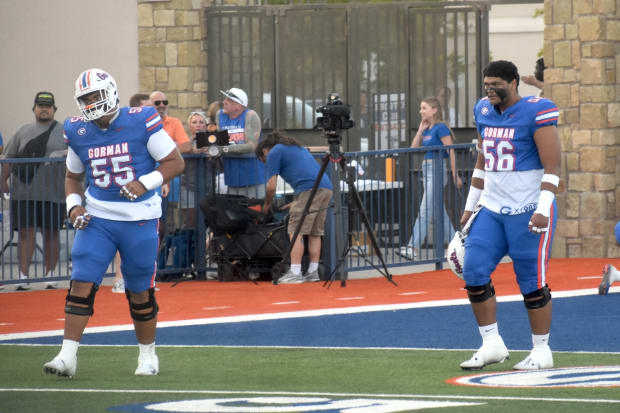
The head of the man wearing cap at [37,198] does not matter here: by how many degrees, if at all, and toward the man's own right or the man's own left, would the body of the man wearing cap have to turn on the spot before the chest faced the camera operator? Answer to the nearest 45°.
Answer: approximately 90° to the man's own left

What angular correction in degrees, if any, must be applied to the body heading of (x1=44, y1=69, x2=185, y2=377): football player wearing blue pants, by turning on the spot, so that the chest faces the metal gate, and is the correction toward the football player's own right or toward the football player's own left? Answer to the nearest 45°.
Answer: approximately 180°

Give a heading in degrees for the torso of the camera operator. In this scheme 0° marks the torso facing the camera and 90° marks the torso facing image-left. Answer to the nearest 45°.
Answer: approximately 90°

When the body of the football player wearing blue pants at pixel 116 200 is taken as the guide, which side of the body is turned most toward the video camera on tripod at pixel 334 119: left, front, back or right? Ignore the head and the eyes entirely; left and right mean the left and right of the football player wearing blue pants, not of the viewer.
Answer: back

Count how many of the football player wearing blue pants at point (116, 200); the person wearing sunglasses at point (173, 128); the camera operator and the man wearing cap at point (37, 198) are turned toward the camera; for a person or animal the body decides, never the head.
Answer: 3

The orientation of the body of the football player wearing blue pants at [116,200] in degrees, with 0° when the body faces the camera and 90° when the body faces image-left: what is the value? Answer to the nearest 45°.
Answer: approximately 0°

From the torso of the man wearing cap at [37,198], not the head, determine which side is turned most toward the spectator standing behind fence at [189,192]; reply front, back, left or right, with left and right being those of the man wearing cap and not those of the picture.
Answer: left

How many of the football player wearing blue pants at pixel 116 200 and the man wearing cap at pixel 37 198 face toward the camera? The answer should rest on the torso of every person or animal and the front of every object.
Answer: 2
